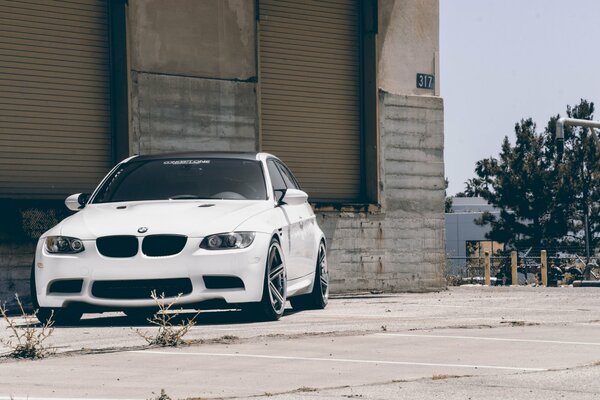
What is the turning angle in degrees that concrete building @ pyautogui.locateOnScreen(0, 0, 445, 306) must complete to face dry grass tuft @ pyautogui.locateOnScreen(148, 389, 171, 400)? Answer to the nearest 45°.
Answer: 0° — it already faces it

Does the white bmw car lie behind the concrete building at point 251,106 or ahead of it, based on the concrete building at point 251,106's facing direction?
ahead

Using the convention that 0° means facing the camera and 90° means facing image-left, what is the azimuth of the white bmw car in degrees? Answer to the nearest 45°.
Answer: approximately 0°

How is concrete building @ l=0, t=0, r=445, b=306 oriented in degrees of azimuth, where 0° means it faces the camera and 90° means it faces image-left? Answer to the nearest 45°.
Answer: approximately 0°

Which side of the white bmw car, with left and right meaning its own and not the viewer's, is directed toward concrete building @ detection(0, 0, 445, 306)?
back

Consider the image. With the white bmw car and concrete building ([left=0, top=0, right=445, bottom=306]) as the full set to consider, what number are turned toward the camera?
2

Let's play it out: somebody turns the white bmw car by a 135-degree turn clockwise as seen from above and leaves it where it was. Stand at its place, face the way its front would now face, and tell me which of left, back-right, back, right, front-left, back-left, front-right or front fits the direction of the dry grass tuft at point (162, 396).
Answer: back-left

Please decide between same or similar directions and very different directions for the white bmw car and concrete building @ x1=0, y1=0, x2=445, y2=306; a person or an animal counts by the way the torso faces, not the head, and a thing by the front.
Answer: same or similar directions
